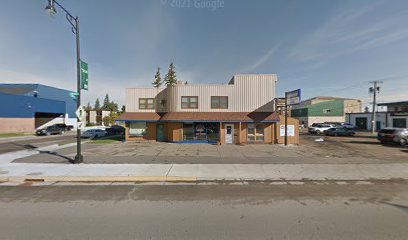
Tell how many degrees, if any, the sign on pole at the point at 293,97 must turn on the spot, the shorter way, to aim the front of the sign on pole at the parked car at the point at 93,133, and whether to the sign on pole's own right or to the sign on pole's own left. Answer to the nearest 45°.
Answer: approximately 45° to the sign on pole's own right

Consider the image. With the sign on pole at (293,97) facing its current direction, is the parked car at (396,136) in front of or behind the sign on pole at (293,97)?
behind

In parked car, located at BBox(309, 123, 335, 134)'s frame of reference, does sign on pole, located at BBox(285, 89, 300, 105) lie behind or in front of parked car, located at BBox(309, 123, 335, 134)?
in front

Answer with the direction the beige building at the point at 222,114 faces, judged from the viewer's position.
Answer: facing the viewer

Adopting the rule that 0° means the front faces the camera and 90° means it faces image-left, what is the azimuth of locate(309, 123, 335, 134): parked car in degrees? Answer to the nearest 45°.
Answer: approximately 45°

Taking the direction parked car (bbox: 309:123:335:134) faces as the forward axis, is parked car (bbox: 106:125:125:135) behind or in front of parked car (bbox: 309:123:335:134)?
in front

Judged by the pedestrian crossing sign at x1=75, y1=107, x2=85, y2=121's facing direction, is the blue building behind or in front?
behind

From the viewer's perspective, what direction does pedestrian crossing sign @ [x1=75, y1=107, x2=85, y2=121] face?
toward the camera

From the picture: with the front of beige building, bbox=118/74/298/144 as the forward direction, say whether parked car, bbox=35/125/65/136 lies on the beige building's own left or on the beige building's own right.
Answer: on the beige building's own right

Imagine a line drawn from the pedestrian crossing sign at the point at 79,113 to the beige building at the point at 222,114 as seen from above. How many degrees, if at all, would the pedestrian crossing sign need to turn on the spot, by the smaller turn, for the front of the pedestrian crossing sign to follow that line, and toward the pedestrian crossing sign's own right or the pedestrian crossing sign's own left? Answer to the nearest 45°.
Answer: approximately 90° to the pedestrian crossing sign's own left
